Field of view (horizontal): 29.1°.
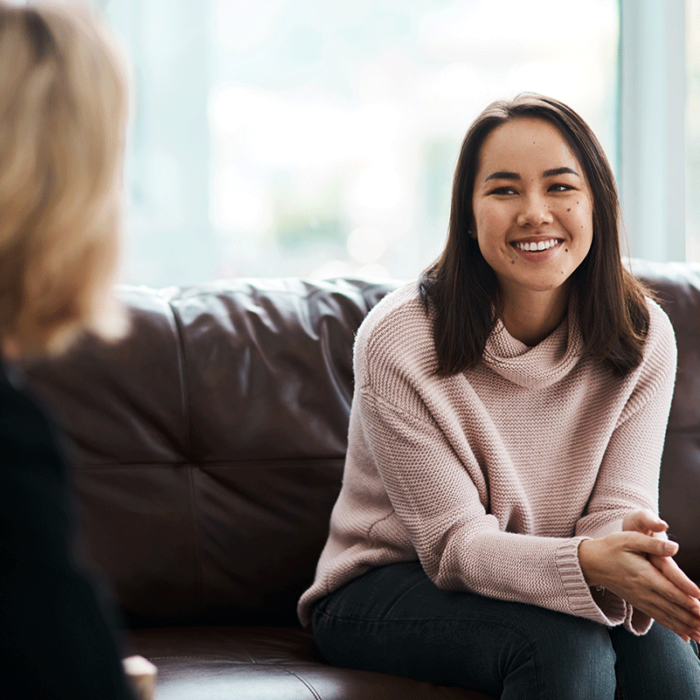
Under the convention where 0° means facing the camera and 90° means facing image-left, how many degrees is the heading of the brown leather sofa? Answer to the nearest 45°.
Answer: approximately 0°

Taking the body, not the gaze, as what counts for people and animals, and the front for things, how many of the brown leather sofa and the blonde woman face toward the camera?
1

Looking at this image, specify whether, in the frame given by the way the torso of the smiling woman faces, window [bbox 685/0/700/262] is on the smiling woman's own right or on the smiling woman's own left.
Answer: on the smiling woman's own left

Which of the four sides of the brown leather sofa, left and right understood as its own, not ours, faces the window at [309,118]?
back

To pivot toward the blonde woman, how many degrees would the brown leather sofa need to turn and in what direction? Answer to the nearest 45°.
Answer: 0° — it already faces them

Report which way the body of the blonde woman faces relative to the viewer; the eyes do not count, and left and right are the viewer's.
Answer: facing away from the viewer and to the right of the viewer

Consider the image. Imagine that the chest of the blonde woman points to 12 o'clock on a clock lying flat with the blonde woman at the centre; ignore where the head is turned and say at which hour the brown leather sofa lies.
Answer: The brown leather sofa is roughly at 11 o'clock from the blonde woman.

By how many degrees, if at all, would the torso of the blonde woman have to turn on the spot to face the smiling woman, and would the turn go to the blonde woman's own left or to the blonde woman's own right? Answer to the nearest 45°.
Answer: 0° — they already face them

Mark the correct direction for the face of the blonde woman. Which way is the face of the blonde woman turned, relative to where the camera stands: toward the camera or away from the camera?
away from the camera

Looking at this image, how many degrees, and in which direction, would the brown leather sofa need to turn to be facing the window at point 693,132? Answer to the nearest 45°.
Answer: approximately 135° to its left

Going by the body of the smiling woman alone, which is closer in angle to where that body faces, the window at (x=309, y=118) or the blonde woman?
the blonde woman
